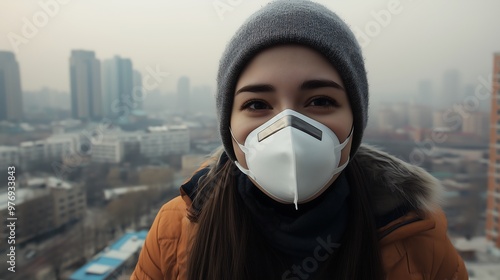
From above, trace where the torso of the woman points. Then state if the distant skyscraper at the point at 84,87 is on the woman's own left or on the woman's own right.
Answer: on the woman's own right

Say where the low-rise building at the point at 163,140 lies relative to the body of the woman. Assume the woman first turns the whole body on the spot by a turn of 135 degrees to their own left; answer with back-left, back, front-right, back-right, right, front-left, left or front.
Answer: left

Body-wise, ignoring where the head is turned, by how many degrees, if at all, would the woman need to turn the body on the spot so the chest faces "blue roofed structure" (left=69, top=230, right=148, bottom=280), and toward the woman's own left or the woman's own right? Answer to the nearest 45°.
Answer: approximately 135° to the woman's own right

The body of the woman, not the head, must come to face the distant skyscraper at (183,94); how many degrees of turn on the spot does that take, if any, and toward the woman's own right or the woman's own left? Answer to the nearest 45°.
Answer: approximately 135° to the woman's own right

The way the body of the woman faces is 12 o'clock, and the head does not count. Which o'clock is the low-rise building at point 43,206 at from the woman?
The low-rise building is roughly at 4 o'clock from the woman.

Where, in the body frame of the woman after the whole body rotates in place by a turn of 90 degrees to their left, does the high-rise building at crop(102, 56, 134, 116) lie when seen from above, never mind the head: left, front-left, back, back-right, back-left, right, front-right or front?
back-left

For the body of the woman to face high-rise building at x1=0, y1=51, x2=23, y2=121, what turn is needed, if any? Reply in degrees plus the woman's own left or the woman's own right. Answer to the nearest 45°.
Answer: approximately 135° to the woman's own right

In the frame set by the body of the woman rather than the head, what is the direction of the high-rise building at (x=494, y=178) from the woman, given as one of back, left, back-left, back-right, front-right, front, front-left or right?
back-left

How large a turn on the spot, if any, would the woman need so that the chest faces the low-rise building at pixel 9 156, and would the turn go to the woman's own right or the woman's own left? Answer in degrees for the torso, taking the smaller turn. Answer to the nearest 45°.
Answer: approximately 135° to the woman's own right

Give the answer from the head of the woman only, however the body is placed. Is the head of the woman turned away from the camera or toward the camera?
toward the camera

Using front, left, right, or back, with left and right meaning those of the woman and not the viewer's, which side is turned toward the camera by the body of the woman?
front
